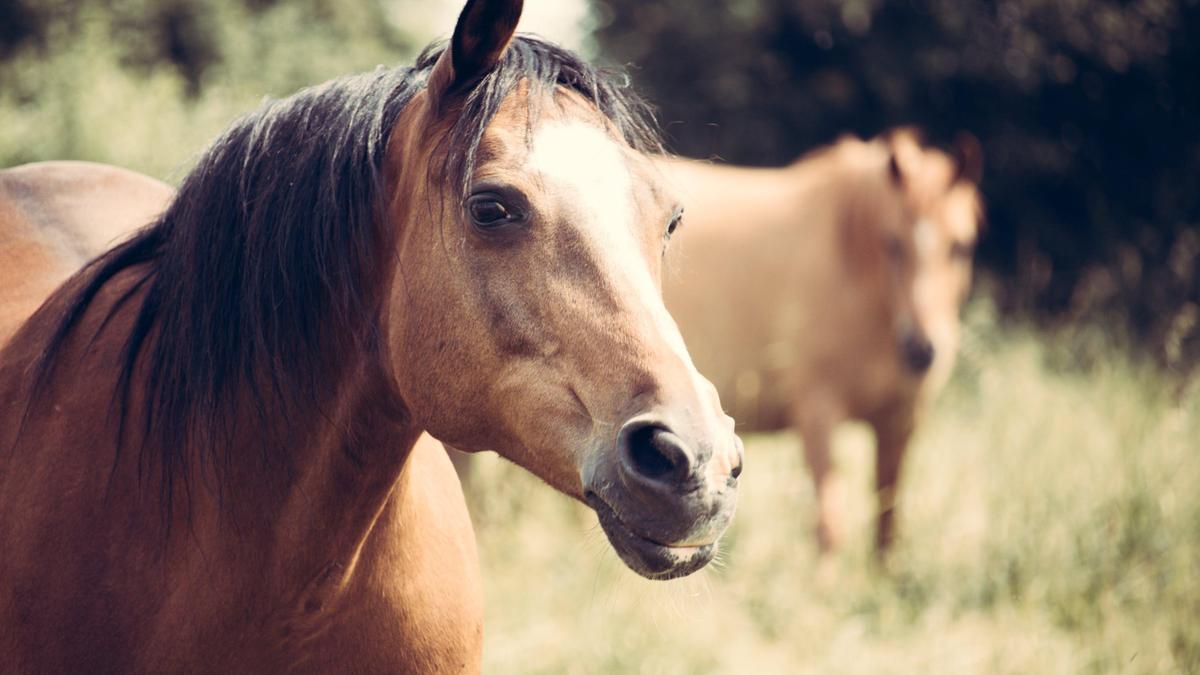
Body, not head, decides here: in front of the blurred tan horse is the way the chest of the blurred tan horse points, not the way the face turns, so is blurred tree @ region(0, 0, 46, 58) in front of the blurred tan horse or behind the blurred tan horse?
behind

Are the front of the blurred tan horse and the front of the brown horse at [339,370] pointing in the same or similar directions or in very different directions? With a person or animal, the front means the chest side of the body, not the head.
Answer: same or similar directions

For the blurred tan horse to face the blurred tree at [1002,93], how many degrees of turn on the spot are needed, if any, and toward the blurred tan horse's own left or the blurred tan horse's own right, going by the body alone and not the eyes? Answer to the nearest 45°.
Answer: approximately 135° to the blurred tan horse's own left

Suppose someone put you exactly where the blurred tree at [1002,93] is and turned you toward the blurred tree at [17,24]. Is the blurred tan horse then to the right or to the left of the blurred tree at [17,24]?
left

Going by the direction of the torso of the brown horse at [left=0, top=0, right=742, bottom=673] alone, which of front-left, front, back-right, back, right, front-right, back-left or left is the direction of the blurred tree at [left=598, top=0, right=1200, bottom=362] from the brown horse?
left

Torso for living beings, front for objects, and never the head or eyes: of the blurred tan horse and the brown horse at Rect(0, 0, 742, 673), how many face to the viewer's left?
0

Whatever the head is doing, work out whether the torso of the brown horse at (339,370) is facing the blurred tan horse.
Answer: no

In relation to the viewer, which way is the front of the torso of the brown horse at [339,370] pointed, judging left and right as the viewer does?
facing the viewer and to the right of the viewer

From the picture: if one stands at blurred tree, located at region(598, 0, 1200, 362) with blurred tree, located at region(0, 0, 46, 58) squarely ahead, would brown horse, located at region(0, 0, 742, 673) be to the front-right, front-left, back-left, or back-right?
front-left

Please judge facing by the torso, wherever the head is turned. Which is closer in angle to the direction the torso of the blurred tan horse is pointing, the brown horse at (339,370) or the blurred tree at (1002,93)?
the brown horse

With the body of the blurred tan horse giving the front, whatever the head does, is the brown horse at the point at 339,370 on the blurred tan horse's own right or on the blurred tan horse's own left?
on the blurred tan horse's own right

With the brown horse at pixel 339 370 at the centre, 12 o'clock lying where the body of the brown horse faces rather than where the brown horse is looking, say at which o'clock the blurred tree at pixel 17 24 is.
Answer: The blurred tree is roughly at 7 o'clock from the brown horse.
